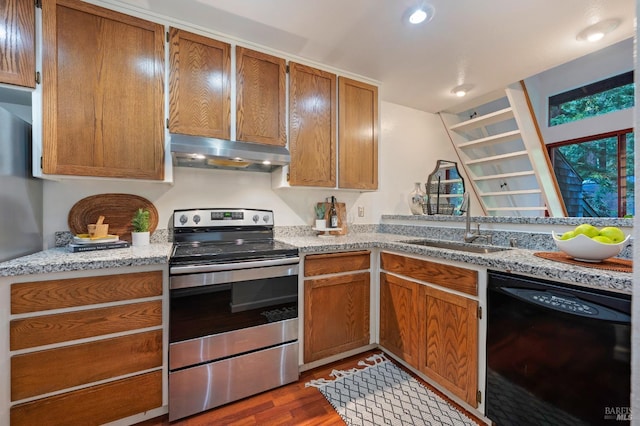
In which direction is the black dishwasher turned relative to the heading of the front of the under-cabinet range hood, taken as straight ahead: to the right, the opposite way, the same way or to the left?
to the right

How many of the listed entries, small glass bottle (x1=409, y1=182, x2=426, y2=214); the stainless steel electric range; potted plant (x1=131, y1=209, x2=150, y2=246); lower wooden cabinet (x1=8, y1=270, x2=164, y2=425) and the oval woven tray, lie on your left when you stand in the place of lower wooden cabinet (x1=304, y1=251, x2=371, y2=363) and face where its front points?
1

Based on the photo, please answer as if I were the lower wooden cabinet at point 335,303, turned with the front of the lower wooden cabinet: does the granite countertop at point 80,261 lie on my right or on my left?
on my right

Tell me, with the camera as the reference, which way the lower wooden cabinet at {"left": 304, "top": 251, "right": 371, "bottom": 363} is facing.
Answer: facing the viewer and to the right of the viewer

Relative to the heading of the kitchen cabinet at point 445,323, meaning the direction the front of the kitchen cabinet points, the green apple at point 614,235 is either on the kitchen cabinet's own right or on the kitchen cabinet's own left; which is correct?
on the kitchen cabinet's own left

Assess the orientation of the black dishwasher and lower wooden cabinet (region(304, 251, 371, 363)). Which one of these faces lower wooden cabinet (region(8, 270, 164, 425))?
the black dishwasher

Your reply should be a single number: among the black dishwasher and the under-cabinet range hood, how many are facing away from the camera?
0

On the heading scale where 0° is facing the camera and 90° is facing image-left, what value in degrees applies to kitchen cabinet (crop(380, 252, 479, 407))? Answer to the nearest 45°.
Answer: approximately 45°

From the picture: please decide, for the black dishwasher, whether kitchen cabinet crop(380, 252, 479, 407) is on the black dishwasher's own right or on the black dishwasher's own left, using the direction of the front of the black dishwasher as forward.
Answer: on the black dishwasher's own right

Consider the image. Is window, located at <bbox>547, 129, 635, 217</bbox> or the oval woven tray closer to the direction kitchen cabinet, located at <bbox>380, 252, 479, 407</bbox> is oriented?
the oval woven tray
